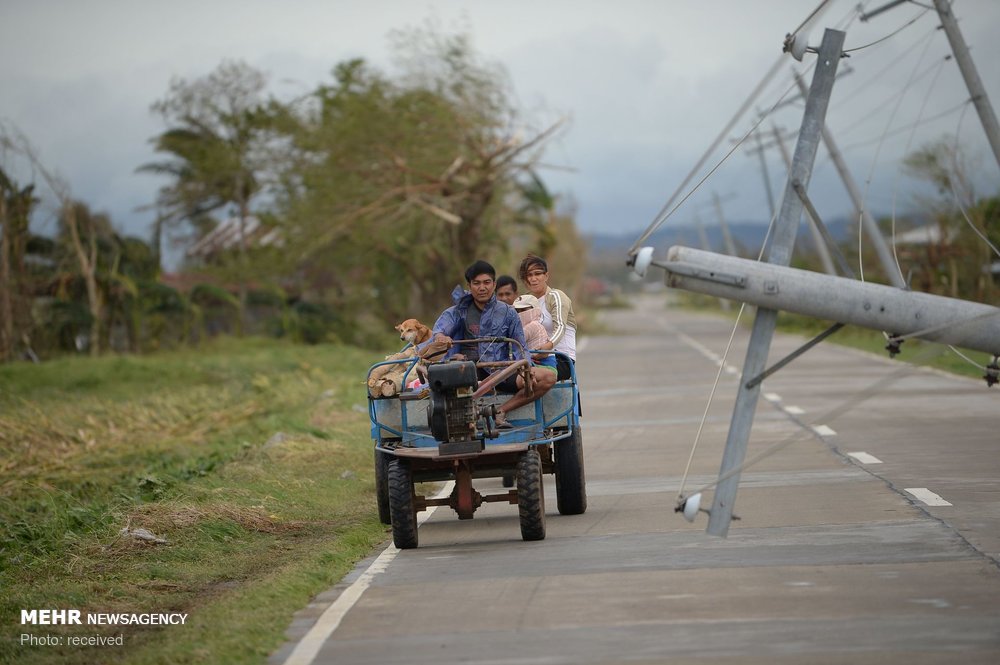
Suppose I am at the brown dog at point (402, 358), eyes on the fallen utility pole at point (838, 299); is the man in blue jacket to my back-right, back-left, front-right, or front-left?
front-left

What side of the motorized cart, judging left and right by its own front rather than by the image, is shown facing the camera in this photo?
front

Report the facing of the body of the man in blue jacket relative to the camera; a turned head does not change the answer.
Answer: toward the camera

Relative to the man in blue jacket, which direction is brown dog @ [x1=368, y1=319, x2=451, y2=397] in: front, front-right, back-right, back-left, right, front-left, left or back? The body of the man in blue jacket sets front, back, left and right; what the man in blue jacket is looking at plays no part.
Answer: right

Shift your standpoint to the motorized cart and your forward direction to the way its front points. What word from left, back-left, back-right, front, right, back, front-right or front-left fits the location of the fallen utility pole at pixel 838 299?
front-left
